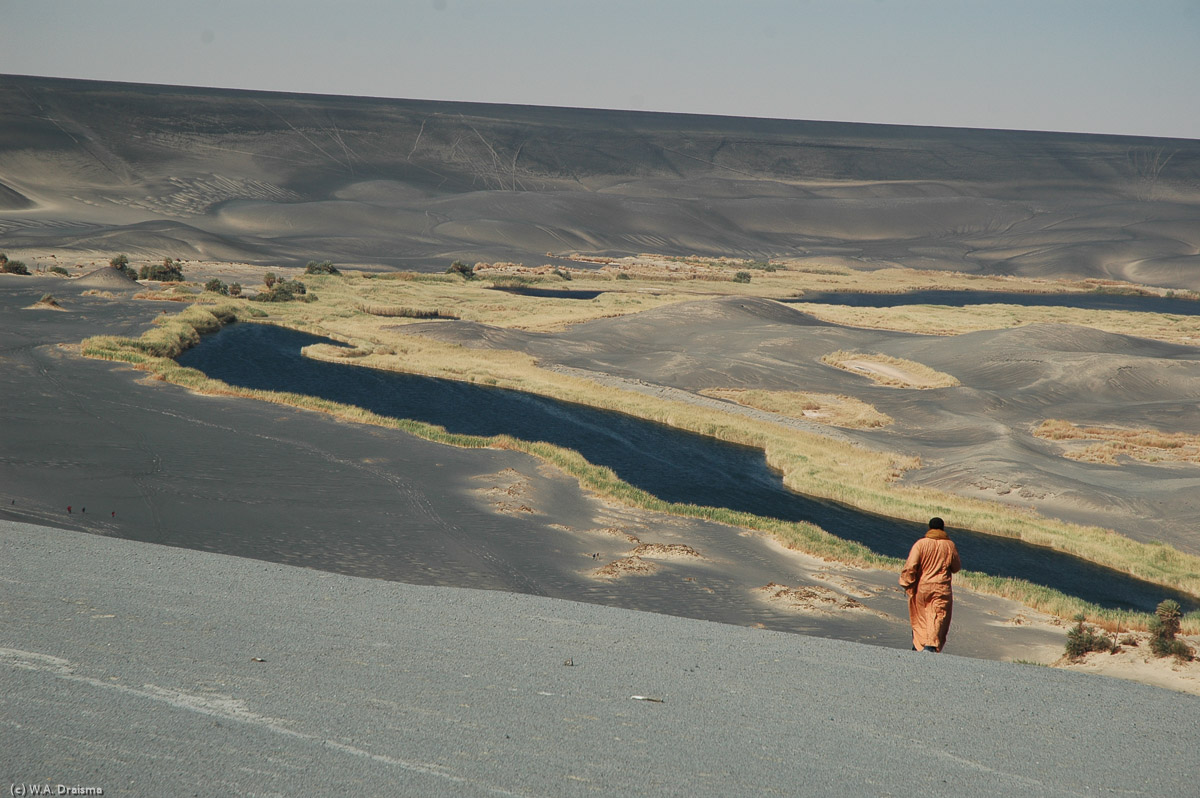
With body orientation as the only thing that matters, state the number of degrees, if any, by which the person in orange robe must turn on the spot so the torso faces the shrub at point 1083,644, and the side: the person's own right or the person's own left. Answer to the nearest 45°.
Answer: approximately 45° to the person's own right

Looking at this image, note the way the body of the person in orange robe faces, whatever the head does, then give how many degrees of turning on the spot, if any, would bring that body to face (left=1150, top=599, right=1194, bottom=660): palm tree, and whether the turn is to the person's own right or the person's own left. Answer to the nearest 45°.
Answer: approximately 45° to the person's own right

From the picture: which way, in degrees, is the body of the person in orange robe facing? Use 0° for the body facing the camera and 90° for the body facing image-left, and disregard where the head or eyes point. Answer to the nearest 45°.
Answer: approximately 180°
